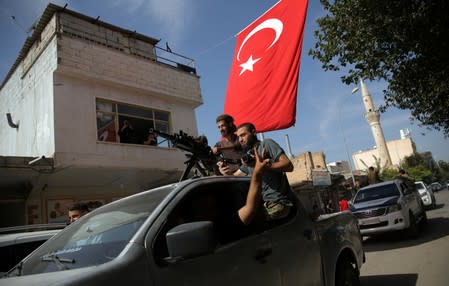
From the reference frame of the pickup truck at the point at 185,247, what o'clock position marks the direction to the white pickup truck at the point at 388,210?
The white pickup truck is roughly at 6 o'clock from the pickup truck.

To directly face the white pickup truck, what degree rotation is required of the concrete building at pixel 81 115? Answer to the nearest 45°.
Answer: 0° — it already faces it

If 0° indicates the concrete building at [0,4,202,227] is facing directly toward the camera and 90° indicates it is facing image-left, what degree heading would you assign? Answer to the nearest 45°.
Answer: approximately 315°

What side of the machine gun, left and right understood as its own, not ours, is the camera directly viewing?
left

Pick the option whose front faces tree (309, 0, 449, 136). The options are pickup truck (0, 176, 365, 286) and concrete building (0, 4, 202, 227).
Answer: the concrete building

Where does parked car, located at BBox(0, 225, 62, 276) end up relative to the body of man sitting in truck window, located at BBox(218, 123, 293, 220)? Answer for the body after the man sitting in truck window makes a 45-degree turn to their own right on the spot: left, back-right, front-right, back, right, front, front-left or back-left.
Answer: front

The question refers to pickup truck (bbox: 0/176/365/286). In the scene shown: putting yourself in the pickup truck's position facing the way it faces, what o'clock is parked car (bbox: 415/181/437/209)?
The parked car is roughly at 6 o'clock from the pickup truck.

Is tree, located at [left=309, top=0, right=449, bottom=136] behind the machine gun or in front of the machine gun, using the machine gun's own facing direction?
behind

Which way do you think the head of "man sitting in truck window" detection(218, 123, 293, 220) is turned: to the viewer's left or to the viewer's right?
to the viewer's left

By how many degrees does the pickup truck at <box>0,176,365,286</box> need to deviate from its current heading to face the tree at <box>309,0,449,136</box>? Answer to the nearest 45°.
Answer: approximately 180°

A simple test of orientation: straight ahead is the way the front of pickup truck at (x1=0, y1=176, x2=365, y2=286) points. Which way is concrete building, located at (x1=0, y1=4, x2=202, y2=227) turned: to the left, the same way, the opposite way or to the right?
to the left

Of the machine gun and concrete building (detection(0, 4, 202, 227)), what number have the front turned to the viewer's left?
1

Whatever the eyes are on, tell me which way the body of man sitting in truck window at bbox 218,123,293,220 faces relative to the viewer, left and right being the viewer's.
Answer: facing the viewer and to the left of the viewer

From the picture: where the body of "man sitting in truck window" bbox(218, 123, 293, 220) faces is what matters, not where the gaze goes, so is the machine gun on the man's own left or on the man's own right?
on the man's own right

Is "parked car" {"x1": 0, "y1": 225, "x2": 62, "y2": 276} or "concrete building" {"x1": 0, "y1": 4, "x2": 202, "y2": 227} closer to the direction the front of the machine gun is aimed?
the parked car
